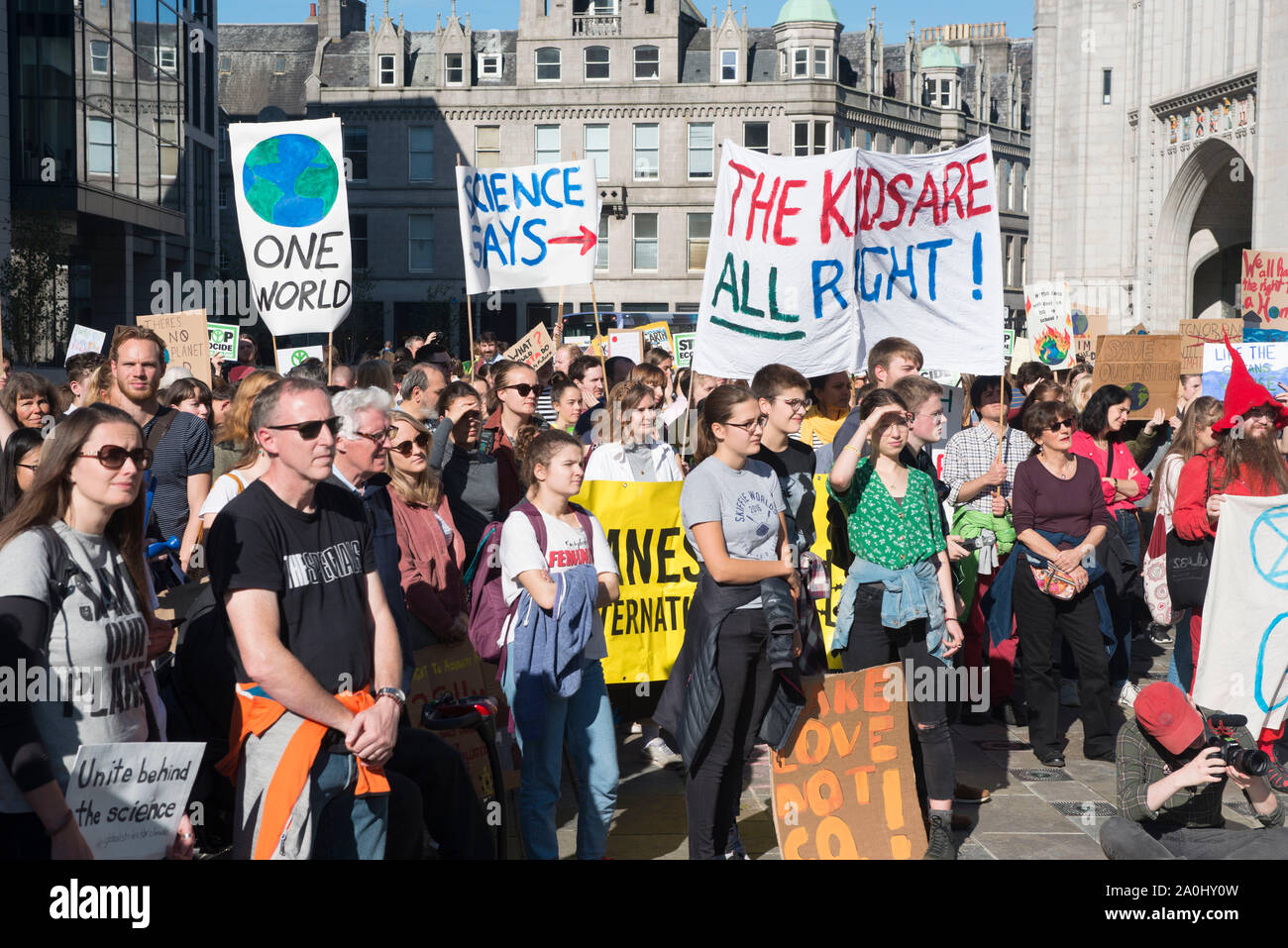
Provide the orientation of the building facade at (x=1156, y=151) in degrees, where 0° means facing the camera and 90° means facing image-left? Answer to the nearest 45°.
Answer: approximately 45°

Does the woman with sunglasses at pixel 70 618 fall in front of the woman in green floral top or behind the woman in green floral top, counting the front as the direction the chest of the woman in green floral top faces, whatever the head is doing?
in front

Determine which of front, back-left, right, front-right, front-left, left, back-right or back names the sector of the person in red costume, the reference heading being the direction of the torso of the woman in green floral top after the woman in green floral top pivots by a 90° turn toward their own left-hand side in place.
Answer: front-left

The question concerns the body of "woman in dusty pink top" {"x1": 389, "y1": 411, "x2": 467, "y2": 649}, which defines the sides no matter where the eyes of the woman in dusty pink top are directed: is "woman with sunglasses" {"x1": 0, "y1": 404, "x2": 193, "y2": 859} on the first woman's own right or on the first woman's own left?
on the first woman's own right

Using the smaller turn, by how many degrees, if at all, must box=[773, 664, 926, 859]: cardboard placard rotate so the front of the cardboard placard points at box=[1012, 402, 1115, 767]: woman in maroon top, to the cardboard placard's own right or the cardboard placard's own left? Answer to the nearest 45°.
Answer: approximately 135° to the cardboard placard's own left

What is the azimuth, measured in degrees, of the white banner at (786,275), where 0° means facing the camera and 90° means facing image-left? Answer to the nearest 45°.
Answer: approximately 0°

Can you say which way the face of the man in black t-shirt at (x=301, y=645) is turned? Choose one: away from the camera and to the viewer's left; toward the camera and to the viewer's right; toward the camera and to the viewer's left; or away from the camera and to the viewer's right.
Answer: toward the camera and to the viewer's right

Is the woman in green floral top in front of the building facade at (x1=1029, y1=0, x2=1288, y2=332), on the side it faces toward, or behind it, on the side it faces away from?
in front

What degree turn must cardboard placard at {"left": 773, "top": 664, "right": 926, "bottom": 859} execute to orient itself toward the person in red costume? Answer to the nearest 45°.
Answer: approximately 135° to its left

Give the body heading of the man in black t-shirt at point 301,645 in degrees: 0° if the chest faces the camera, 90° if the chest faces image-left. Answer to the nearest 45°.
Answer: approximately 315°
